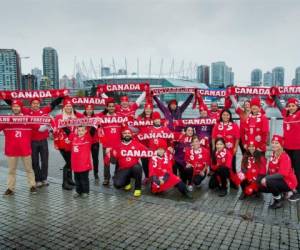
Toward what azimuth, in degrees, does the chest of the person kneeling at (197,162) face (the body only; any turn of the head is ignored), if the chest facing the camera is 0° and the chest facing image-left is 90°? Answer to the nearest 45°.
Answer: approximately 0°

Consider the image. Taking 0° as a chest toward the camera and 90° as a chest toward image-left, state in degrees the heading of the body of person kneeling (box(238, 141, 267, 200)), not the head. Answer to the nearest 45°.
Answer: approximately 45°

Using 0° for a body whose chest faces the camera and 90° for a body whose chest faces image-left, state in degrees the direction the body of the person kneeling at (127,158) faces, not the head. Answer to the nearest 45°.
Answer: approximately 0°

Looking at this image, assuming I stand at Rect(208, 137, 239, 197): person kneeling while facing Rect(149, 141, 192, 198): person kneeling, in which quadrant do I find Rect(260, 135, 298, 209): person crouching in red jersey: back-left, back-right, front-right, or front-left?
back-left

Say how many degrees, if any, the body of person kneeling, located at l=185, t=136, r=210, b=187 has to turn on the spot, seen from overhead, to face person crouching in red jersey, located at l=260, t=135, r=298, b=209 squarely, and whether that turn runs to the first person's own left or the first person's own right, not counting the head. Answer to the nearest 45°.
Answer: approximately 45° to the first person's own left

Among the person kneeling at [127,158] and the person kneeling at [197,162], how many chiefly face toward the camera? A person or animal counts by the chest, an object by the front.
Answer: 2
